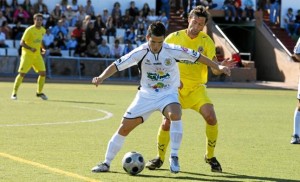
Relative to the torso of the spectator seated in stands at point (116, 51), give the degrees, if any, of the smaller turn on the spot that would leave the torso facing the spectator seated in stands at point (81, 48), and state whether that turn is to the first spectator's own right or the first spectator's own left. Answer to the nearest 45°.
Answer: approximately 90° to the first spectator's own right

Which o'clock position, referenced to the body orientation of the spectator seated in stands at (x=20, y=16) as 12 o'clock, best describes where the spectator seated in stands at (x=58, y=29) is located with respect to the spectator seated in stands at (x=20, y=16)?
the spectator seated in stands at (x=58, y=29) is roughly at 10 o'clock from the spectator seated in stands at (x=20, y=16).

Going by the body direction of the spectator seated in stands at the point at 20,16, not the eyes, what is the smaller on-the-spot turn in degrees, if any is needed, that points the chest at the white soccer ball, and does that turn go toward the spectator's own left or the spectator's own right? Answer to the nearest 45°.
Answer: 0° — they already face it

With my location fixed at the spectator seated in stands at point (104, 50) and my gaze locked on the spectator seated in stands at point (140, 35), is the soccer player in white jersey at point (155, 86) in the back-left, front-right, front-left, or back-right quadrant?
back-right

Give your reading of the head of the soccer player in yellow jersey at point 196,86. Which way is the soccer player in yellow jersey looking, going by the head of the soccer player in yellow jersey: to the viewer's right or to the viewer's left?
to the viewer's left

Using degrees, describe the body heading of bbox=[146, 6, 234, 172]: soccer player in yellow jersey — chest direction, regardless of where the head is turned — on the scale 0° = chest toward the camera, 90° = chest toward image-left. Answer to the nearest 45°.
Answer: approximately 0°

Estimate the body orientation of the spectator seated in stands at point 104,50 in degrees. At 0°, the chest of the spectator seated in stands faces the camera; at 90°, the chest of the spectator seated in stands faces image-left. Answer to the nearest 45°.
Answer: approximately 0°
